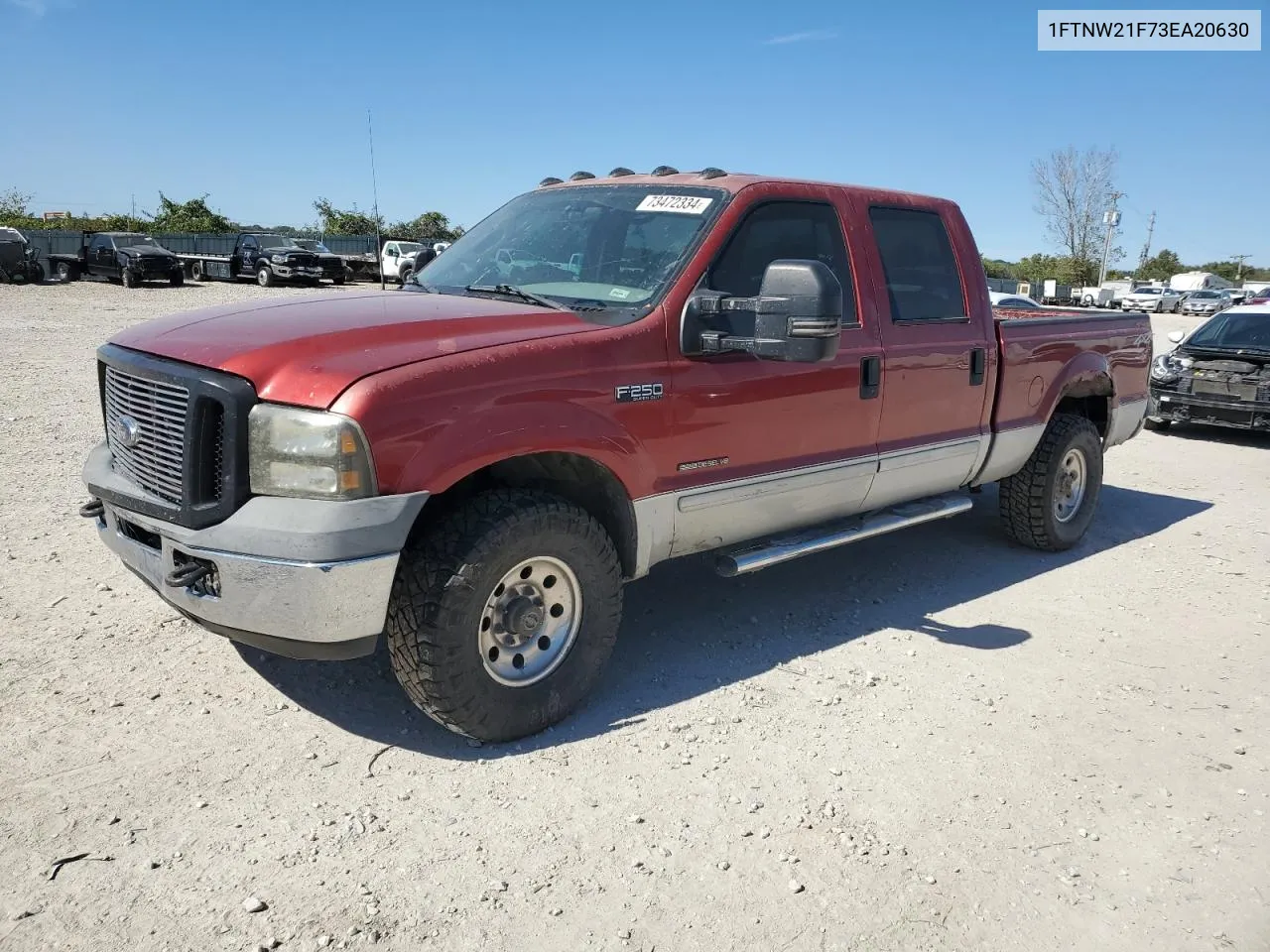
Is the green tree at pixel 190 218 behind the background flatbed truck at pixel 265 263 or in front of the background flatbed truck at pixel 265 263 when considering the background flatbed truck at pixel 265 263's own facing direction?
behind

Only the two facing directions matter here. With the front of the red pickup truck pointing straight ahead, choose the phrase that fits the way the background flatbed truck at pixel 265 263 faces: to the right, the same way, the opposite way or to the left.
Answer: to the left

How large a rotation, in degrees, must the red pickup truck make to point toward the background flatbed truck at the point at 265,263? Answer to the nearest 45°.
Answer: approximately 135° to its right

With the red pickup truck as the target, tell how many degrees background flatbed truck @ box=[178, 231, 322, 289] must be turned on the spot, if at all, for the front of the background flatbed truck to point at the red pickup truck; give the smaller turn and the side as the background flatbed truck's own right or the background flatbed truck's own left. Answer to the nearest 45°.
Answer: approximately 45° to the background flatbed truck's own right

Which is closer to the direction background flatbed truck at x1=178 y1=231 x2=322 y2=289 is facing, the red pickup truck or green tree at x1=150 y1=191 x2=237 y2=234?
the red pickup truck

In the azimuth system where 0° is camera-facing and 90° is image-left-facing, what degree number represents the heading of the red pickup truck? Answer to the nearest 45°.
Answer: approximately 45°

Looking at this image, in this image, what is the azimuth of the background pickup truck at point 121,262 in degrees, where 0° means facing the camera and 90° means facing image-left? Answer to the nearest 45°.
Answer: approximately 315°
